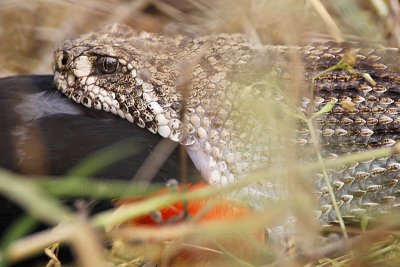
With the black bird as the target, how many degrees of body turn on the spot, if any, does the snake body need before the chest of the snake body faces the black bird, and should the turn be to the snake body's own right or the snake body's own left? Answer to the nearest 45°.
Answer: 0° — it already faces it

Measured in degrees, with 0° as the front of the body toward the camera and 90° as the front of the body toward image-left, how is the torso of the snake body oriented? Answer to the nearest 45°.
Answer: approximately 90°
